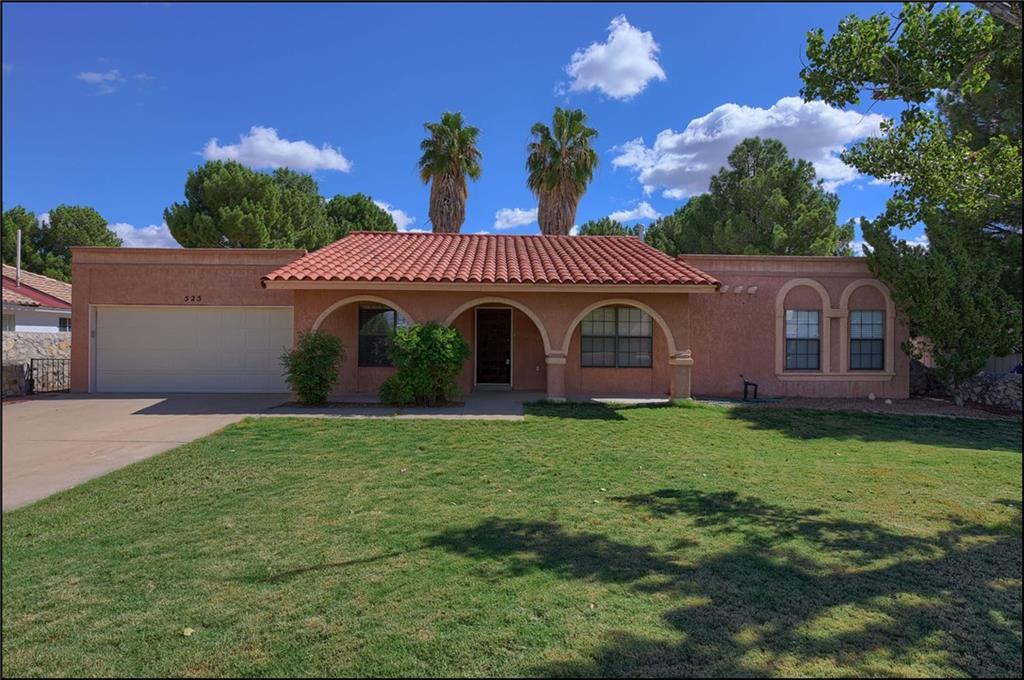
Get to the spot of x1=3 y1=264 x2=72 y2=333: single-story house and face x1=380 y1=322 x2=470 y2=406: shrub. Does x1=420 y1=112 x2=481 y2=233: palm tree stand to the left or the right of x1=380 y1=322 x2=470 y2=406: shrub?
left

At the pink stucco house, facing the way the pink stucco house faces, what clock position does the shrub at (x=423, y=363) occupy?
The shrub is roughly at 1 o'clock from the pink stucco house.

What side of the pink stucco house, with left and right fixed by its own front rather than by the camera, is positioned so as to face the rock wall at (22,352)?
right

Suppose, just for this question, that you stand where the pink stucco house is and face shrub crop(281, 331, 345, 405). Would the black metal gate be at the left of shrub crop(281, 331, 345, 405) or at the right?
right

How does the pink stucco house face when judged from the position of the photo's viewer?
facing the viewer

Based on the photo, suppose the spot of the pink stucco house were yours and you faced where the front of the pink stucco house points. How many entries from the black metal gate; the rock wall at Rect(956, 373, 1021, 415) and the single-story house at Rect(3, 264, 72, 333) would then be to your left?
1

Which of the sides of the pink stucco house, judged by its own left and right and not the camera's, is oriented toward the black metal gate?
right

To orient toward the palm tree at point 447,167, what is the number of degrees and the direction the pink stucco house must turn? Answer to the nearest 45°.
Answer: approximately 180°

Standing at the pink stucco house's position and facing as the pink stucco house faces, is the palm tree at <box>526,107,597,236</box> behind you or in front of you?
behind

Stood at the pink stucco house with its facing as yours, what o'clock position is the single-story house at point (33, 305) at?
The single-story house is roughly at 4 o'clock from the pink stucco house.

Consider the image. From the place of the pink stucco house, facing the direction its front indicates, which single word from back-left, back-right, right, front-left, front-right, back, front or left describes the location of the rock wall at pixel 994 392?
left

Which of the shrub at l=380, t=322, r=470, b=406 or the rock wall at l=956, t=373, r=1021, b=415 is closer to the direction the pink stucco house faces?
the shrub

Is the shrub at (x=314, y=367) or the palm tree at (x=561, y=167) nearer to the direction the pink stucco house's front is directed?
the shrub
